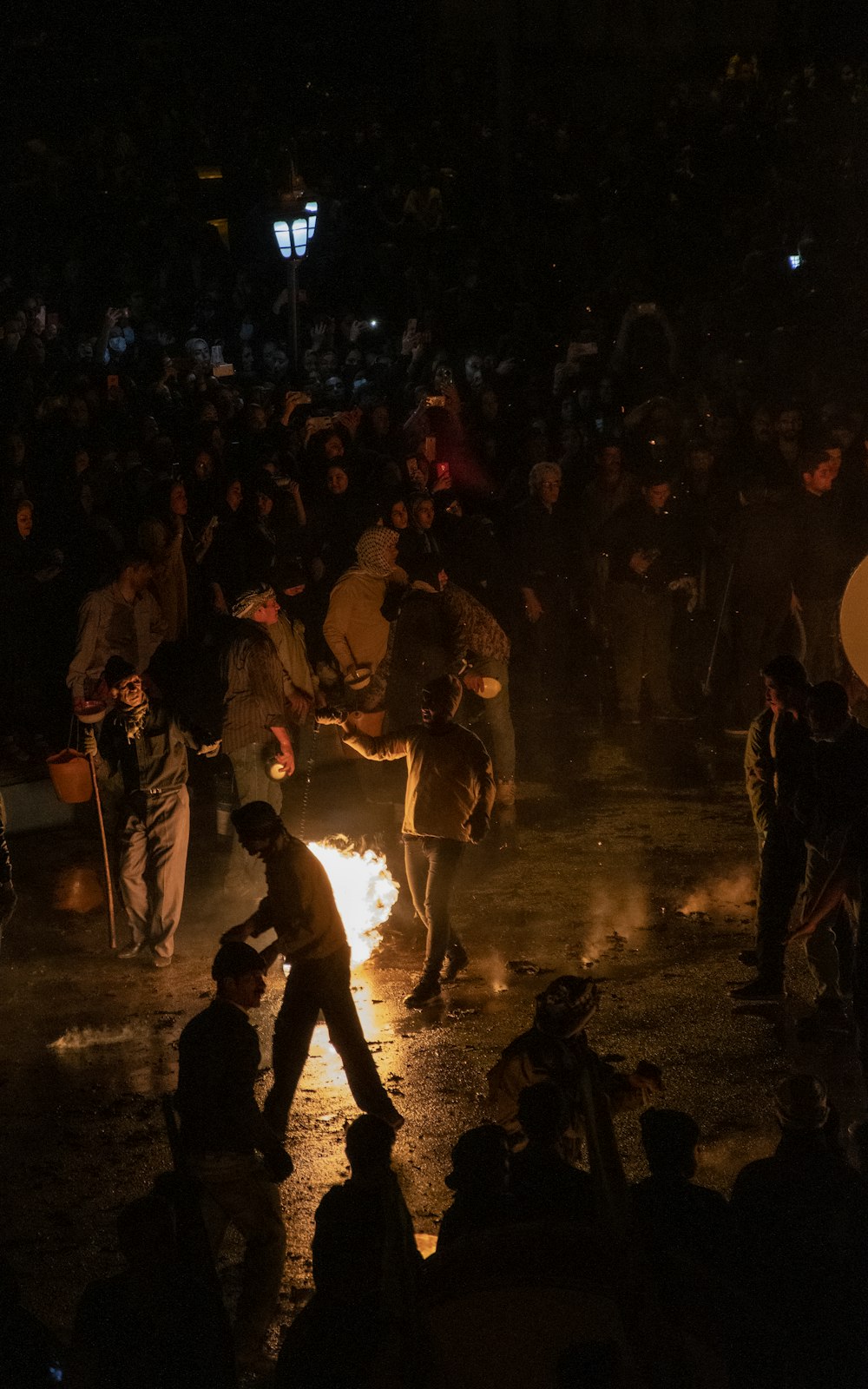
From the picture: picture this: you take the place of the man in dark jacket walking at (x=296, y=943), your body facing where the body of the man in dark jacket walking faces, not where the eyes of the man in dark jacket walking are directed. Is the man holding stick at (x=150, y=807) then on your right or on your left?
on your right

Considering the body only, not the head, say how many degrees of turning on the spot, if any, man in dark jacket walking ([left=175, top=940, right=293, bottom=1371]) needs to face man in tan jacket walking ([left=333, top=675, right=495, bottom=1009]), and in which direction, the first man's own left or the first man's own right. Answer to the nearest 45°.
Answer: approximately 90° to the first man's own left

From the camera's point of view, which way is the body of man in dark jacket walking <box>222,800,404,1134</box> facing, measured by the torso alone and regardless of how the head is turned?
to the viewer's left

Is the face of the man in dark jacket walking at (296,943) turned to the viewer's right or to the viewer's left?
to the viewer's left

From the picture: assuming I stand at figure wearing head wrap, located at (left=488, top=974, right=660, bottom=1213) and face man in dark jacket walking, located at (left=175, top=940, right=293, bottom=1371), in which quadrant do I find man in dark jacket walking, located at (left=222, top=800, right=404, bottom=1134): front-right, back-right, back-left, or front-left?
front-right

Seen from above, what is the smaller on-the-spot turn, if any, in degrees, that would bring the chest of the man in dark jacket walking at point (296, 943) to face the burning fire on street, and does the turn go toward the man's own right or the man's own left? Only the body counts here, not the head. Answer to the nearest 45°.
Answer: approximately 90° to the man's own right

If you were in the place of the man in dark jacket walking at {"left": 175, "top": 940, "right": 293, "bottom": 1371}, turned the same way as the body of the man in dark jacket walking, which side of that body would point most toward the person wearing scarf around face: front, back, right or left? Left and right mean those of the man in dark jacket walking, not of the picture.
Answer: left

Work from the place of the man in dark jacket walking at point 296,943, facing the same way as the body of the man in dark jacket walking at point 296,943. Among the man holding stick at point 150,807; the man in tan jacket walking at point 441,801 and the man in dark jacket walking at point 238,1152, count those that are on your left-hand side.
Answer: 1

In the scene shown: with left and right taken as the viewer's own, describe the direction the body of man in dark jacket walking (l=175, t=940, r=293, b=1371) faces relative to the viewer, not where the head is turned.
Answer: facing to the right of the viewer

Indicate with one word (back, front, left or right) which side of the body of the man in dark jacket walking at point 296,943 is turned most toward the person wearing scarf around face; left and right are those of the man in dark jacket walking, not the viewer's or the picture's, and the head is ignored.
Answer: right

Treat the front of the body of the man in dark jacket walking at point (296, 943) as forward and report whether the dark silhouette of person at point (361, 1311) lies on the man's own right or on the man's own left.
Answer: on the man's own left

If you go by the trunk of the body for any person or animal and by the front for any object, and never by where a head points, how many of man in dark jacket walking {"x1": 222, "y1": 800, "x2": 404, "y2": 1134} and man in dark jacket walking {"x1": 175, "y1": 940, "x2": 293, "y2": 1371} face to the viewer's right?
1

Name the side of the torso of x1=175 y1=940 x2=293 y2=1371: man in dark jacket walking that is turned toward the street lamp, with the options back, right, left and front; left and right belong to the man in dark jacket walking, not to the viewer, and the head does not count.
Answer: left

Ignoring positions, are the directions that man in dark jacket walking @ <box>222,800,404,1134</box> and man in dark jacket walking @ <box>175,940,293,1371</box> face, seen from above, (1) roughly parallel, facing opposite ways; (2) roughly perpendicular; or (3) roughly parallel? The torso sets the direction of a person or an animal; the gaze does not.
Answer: roughly parallel, facing opposite ways

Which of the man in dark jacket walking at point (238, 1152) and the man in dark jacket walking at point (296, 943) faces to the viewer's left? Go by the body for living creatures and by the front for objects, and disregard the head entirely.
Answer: the man in dark jacket walking at point (296, 943)

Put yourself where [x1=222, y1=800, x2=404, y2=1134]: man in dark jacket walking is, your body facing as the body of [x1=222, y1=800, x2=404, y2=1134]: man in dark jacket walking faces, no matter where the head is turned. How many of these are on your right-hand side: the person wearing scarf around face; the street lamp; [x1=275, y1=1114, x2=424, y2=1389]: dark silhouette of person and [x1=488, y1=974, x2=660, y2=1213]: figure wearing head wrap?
2
